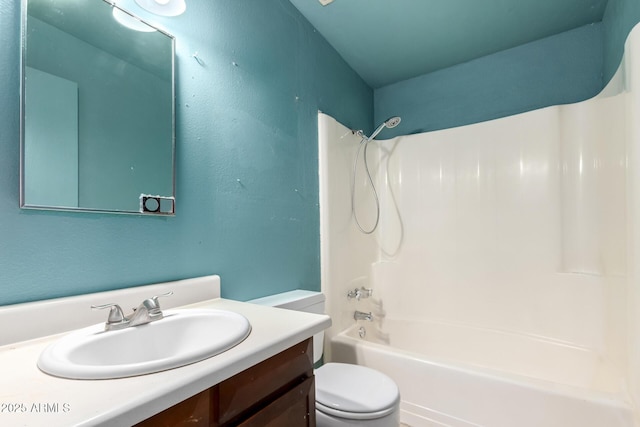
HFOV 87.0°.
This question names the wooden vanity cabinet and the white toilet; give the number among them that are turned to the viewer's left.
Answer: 0

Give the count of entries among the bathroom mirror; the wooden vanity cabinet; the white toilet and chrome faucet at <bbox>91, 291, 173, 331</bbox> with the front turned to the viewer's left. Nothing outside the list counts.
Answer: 0

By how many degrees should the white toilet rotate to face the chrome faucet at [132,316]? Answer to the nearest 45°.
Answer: approximately 90° to its right

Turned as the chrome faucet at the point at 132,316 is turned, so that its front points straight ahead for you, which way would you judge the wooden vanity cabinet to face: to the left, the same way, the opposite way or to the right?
the same way

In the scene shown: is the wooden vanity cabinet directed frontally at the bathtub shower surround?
no

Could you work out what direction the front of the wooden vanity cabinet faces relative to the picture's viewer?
facing the viewer and to the right of the viewer

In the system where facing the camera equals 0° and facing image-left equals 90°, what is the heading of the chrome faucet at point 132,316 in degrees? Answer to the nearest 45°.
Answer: approximately 315°

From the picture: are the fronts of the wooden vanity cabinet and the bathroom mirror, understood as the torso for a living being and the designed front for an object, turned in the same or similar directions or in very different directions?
same or similar directions

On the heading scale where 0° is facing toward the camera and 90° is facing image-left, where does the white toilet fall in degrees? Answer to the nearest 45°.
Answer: approximately 315°

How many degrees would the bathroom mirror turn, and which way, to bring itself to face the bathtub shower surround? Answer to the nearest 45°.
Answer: approximately 45° to its left

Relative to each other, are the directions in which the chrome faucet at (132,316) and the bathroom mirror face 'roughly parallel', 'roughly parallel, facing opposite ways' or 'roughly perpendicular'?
roughly parallel
